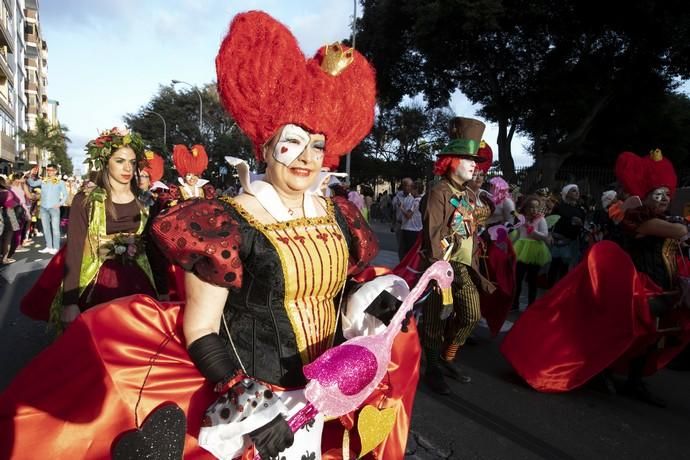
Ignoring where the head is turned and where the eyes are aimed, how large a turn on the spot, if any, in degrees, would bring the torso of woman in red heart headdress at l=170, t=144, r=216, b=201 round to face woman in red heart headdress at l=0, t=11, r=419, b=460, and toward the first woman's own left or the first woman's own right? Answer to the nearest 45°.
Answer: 0° — they already face them

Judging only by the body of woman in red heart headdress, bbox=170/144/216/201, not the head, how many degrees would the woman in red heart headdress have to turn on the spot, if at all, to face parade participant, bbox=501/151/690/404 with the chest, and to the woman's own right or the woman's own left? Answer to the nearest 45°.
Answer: approximately 45° to the woman's own left

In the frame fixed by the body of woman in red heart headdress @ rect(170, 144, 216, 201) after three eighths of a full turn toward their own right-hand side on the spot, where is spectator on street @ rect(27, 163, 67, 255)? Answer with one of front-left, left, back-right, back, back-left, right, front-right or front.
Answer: front

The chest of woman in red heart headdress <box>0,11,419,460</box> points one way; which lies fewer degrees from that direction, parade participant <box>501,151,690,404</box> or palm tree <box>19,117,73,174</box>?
the parade participant

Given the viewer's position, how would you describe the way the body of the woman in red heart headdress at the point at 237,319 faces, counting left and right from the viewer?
facing the viewer and to the right of the viewer

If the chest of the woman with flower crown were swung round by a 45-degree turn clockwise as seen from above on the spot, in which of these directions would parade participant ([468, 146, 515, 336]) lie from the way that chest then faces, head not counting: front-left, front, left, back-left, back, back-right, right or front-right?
left

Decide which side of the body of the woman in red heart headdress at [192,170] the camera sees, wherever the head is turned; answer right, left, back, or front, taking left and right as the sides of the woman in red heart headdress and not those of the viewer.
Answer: front

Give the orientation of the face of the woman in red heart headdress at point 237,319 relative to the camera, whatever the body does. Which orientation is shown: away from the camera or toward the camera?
toward the camera

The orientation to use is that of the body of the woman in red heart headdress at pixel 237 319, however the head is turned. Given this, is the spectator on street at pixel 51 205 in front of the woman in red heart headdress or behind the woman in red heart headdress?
behind
